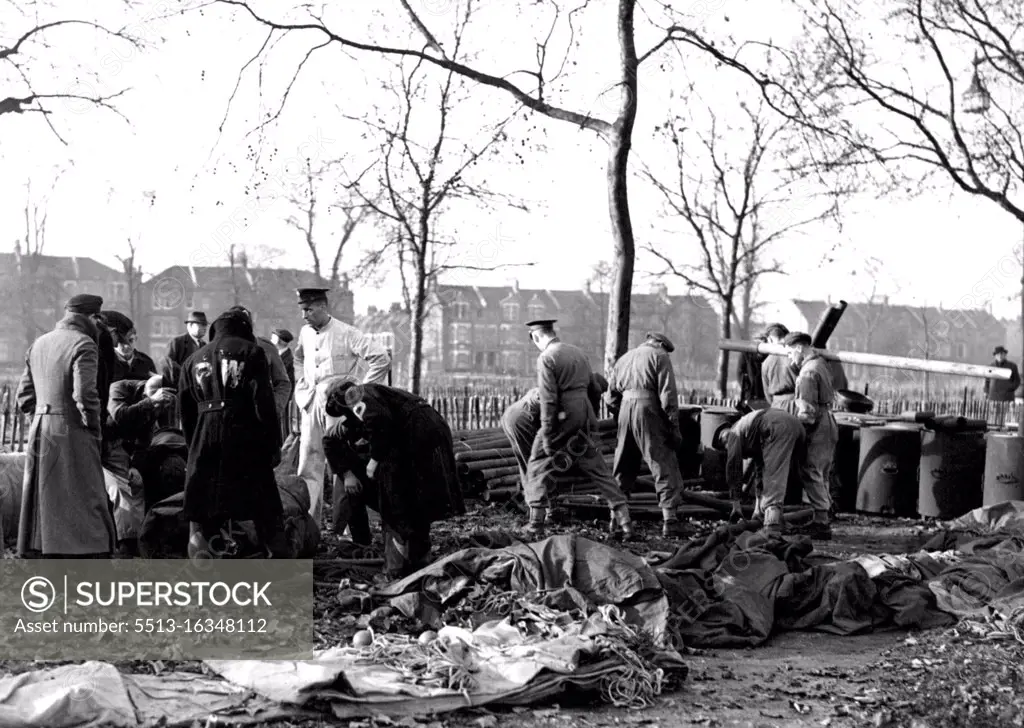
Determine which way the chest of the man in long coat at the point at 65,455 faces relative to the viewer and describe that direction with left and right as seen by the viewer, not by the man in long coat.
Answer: facing away from the viewer and to the right of the viewer

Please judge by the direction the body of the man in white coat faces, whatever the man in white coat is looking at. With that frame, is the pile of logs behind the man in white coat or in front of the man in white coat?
behind

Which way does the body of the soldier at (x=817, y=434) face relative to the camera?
to the viewer's left

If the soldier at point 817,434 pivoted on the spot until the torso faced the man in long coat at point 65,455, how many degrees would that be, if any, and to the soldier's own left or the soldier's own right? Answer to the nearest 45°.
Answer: approximately 45° to the soldier's own left

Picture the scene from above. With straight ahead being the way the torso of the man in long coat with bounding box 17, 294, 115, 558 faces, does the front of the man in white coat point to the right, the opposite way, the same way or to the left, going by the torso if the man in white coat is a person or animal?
the opposite way

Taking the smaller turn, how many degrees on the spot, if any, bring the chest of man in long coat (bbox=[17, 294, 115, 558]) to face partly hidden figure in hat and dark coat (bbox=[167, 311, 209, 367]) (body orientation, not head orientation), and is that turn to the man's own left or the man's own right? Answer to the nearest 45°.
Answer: approximately 45° to the man's own left

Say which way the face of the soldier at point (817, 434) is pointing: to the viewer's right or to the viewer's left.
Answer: to the viewer's left

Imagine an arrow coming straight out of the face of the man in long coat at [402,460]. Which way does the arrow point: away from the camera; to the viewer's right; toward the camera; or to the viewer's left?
to the viewer's left

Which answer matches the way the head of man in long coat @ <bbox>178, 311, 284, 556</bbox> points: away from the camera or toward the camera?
away from the camera

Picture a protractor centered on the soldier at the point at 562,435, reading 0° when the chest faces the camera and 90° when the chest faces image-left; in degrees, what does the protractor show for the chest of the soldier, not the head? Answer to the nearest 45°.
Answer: approximately 135°

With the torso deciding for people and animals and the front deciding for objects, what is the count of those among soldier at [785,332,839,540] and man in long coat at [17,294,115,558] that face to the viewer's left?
1

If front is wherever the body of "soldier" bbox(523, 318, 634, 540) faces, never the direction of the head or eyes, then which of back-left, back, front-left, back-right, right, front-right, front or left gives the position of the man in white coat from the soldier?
left

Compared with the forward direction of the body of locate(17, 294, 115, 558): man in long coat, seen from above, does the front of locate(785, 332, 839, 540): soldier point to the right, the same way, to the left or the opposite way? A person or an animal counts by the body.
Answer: to the left

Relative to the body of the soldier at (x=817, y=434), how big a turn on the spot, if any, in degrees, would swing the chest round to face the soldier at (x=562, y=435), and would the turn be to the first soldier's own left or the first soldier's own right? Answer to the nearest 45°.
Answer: approximately 45° to the first soldier's own left
